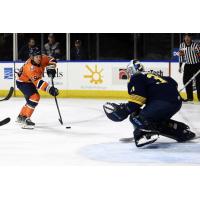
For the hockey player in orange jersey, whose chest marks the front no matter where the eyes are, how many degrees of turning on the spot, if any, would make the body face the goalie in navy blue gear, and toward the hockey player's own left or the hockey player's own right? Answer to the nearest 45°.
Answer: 0° — they already face them

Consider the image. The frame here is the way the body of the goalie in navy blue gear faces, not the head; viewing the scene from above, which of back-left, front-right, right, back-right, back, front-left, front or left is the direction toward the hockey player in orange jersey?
front-right

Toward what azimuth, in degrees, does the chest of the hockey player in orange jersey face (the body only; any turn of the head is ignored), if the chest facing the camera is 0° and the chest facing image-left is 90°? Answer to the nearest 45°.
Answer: approximately 315°

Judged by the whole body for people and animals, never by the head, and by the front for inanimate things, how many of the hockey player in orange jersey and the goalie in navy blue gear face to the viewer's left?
1

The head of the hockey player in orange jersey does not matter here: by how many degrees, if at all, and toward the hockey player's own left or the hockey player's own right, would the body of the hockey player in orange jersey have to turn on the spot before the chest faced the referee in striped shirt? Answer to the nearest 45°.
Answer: approximately 90° to the hockey player's own left

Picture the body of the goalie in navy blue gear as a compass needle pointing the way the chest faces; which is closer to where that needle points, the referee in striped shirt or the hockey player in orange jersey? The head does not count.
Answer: the hockey player in orange jersey

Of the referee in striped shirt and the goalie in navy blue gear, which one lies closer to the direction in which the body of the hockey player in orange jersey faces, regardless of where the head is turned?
the goalie in navy blue gear

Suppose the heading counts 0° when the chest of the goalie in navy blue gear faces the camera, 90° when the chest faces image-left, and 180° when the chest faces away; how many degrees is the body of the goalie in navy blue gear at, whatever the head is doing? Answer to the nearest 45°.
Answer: approximately 90°

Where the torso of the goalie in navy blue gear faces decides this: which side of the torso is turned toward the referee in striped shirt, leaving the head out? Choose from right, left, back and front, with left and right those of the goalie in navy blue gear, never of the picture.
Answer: right
